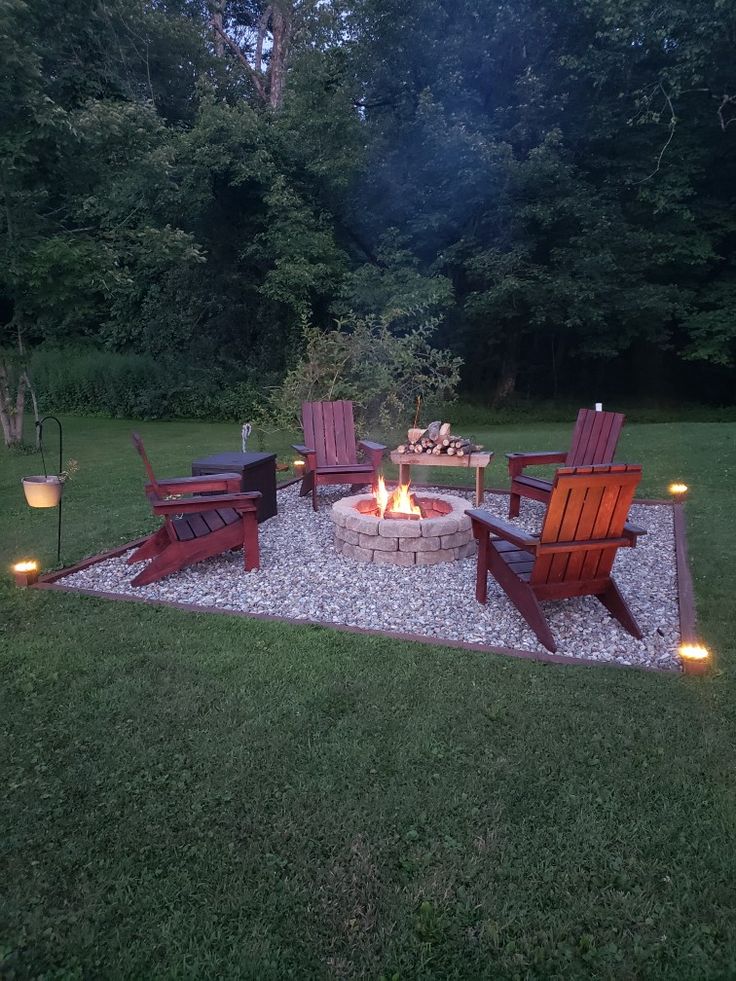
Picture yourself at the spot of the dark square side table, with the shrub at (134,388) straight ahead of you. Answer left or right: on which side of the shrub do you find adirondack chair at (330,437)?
right

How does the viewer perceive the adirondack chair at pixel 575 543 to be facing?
facing away from the viewer and to the left of the viewer

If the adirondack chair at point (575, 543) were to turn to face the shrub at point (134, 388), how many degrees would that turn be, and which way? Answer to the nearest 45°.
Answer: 0° — it already faces it

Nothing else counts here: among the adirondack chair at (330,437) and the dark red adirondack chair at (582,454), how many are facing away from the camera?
0

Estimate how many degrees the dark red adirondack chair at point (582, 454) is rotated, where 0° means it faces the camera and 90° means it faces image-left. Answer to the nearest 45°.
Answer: approximately 45°

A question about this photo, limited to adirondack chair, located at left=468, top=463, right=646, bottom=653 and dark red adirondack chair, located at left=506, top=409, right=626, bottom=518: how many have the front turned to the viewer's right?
0

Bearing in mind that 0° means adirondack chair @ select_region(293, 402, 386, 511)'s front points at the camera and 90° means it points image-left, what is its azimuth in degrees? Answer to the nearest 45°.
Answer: approximately 315°

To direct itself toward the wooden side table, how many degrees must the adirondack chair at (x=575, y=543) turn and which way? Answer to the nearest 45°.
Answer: approximately 45° to its right

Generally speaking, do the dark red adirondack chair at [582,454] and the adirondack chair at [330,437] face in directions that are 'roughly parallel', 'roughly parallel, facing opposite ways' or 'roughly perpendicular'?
roughly perpendicular

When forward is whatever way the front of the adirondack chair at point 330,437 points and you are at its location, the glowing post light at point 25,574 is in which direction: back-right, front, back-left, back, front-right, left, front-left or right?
right

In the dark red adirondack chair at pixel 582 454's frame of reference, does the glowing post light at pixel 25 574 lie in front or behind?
in front

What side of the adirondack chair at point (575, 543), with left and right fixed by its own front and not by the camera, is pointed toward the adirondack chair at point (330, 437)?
front

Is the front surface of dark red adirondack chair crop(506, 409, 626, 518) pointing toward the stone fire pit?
yes

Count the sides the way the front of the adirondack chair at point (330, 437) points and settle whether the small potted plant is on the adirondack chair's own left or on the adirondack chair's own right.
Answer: on the adirondack chair's own right

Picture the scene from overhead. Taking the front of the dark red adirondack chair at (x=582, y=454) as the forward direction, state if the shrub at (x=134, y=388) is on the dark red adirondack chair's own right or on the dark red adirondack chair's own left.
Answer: on the dark red adirondack chair's own right

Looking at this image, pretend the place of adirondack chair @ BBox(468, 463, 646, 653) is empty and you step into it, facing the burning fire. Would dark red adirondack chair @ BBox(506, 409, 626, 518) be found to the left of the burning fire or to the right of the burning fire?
right

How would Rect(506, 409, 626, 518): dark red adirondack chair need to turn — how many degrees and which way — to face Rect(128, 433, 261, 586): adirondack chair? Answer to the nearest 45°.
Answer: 0° — it already faces it
